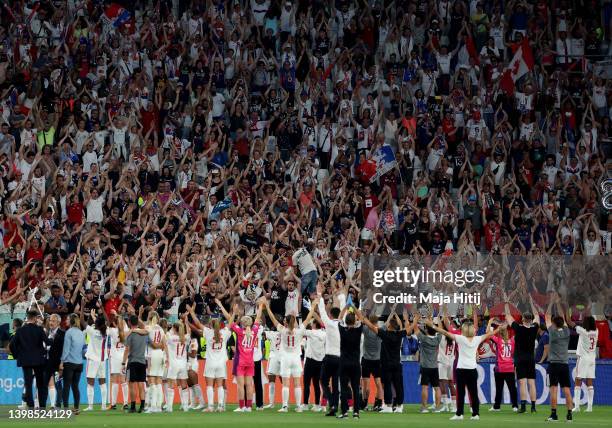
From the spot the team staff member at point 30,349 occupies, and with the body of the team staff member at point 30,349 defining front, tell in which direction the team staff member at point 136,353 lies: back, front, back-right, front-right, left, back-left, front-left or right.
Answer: right

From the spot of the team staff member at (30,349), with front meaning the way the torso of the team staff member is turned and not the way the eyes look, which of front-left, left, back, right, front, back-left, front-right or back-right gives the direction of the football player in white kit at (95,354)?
front-right

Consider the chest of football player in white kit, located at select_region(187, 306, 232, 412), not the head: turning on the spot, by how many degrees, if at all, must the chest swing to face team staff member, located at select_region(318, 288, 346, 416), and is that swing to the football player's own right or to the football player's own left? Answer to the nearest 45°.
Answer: approximately 135° to the football player's own right

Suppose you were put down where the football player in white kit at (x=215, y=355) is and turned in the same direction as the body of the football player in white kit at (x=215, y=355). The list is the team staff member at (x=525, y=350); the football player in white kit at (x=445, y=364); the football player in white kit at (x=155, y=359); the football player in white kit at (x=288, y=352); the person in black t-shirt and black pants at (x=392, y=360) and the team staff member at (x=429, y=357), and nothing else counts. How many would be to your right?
5

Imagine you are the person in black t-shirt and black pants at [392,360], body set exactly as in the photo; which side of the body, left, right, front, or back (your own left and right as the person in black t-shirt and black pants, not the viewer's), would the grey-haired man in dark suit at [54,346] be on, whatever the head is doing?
left

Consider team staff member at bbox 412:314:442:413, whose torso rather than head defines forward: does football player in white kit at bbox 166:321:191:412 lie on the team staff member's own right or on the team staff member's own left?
on the team staff member's own left

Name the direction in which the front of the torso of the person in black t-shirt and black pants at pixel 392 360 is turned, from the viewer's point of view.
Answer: away from the camera

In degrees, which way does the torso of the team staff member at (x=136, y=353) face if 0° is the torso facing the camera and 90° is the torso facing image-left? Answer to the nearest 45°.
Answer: approximately 180°

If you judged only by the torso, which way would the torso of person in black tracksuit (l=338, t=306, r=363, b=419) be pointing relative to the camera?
away from the camera

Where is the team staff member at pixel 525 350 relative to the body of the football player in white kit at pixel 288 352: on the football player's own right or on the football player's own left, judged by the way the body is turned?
on the football player's own right

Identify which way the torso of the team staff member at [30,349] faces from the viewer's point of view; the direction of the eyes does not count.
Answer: away from the camera

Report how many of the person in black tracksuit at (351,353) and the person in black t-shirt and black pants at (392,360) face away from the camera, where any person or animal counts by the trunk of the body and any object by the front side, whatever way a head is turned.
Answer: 2

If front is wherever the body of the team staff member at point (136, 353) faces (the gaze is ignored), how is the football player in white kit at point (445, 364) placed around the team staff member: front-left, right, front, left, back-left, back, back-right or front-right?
right

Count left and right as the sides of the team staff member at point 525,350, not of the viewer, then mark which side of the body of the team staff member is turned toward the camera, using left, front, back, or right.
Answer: back
